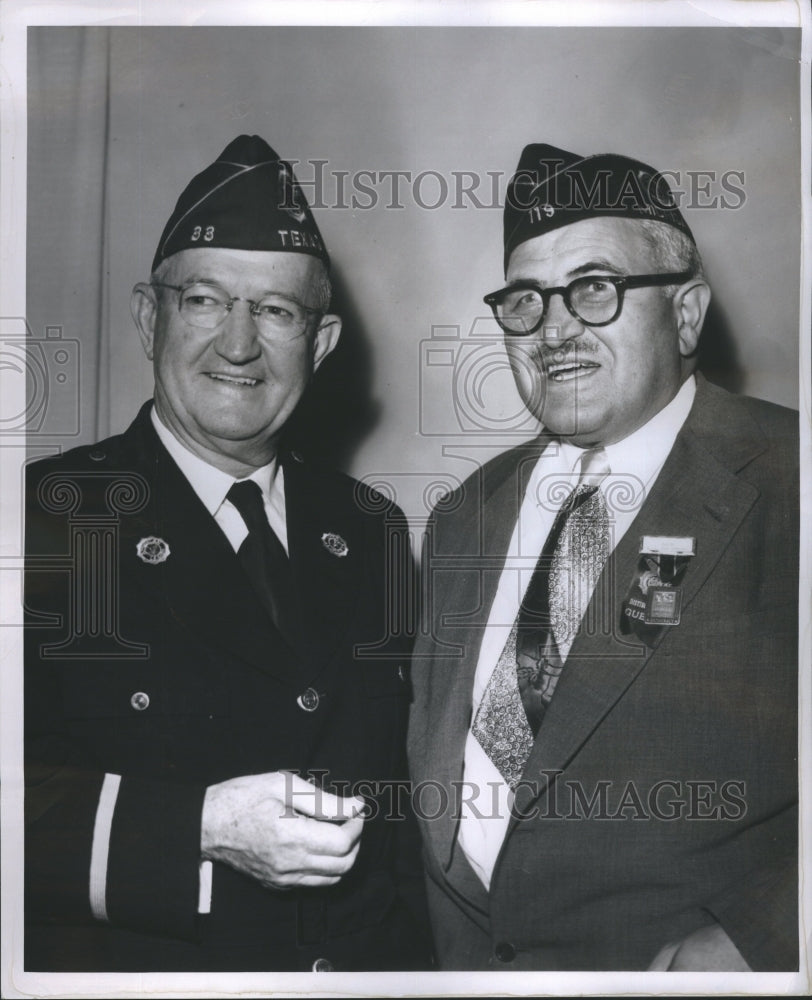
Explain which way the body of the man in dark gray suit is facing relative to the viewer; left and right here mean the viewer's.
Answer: facing the viewer and to the left of the viewer

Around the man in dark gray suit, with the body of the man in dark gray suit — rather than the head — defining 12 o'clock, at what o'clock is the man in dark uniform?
The man in dark uniform is roughly at 1 o'clock from the man in dark gray suit.

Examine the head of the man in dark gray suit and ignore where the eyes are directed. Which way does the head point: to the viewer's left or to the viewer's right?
to the viewer's left
